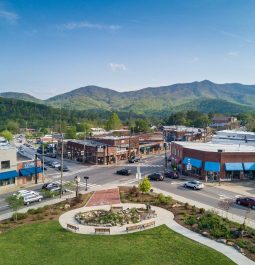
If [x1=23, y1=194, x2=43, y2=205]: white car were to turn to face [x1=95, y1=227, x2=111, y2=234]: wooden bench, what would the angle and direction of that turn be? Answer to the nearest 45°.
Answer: approximately 90° to its right

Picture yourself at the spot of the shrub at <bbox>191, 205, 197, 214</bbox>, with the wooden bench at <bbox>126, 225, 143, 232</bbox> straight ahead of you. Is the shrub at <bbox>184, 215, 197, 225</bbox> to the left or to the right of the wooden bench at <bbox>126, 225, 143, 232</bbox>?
left

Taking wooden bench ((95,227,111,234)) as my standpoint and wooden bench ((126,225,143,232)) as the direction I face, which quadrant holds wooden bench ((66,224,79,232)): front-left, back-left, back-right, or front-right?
back-left

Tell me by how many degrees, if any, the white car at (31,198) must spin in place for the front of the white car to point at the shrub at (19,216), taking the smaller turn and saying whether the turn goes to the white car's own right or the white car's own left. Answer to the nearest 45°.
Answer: approximately 135° to the white car's own right

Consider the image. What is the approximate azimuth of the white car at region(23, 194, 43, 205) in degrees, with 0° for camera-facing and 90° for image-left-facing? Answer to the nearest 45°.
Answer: approximately 225°

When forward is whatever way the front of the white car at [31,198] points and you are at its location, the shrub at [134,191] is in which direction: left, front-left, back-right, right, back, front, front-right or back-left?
front-right

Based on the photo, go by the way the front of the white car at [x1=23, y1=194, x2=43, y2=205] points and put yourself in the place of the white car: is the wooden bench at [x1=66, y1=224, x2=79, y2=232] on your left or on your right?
on your right

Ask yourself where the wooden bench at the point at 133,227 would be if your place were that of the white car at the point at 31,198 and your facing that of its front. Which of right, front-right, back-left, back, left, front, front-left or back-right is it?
right

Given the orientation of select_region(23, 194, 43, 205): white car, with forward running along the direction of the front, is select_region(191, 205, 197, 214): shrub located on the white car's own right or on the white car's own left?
on the white car's own right
